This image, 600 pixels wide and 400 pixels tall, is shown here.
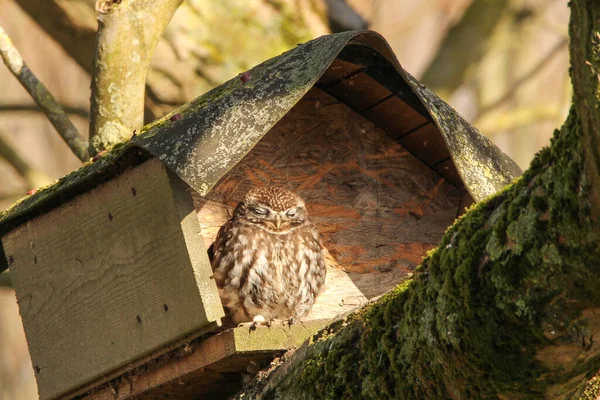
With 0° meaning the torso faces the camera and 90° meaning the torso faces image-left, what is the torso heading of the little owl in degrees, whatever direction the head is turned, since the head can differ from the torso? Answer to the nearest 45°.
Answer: approximately 0°

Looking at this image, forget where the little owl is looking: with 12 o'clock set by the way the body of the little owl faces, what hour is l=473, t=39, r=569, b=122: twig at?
The twig is roughly at 7 o'clock from the little owl.

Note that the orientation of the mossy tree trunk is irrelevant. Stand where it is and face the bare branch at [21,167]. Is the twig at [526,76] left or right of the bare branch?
right

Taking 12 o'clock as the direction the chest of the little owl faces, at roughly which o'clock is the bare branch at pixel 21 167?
The bare branch is roughly at 5 o'clock from the little owl.

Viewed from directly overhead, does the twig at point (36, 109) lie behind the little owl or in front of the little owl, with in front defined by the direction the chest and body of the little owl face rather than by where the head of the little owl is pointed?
behind

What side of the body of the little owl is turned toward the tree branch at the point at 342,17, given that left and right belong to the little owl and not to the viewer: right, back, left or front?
back

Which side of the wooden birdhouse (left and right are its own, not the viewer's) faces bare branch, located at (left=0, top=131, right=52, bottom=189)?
back
